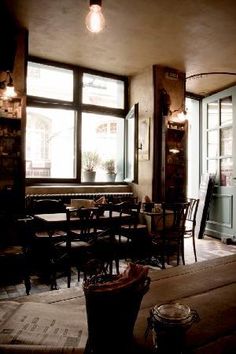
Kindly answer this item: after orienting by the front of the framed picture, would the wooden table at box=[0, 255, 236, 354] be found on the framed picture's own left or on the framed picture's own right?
on the framed picture's own left

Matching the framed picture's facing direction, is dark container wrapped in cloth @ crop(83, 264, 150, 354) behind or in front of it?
in front

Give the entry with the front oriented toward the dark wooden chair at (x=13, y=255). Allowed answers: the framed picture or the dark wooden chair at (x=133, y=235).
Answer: the framed picture

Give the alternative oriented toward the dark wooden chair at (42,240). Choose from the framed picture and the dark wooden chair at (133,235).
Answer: the framed picture

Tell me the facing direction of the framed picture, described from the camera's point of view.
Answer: facing the viewer and to the left of the viewer

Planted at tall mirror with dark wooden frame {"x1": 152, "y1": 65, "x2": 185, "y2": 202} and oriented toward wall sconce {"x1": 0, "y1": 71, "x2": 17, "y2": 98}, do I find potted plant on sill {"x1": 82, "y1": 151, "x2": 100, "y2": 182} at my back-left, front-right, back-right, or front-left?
front-right
